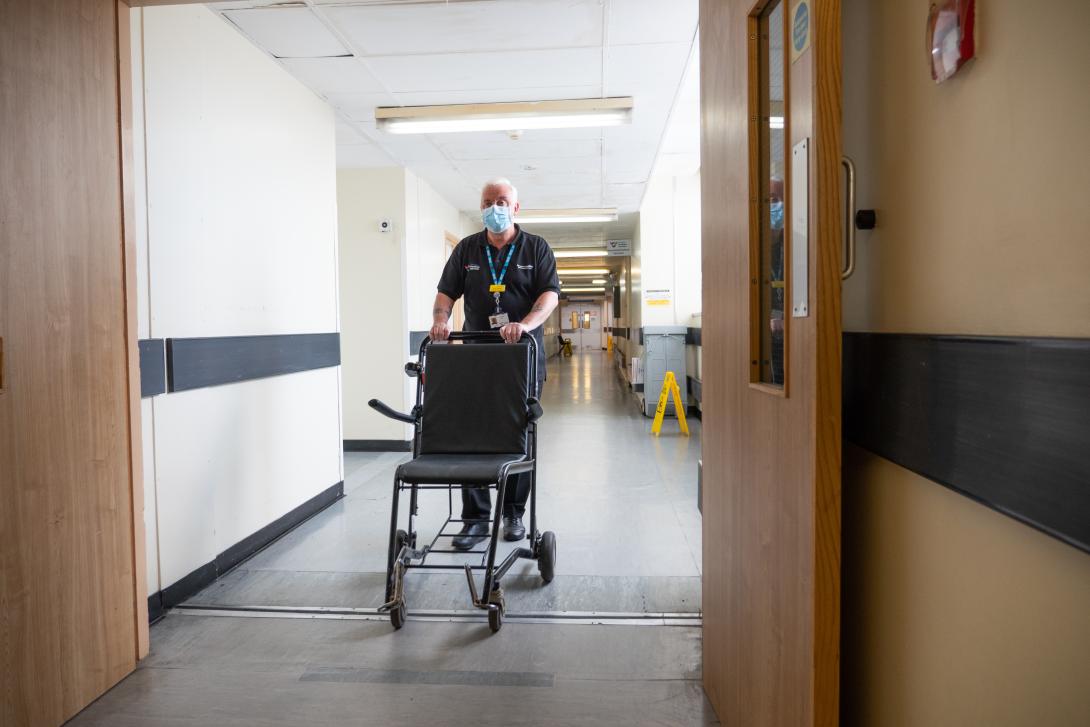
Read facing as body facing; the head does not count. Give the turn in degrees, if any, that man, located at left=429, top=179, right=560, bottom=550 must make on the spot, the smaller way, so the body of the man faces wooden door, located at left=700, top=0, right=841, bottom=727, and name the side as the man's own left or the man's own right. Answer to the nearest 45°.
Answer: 0° — they already face it

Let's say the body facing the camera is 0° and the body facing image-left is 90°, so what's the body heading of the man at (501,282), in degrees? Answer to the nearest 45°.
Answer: approximately 0°

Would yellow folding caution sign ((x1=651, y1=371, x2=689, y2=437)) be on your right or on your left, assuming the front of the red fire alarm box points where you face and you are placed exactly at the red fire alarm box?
on your right

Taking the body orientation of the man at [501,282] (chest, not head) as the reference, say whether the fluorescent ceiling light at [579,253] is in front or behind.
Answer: behind

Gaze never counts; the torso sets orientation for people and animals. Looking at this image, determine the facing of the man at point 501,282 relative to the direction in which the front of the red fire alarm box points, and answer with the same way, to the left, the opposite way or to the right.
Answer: to the left

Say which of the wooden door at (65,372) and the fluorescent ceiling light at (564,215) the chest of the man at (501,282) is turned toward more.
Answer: the wooden door
